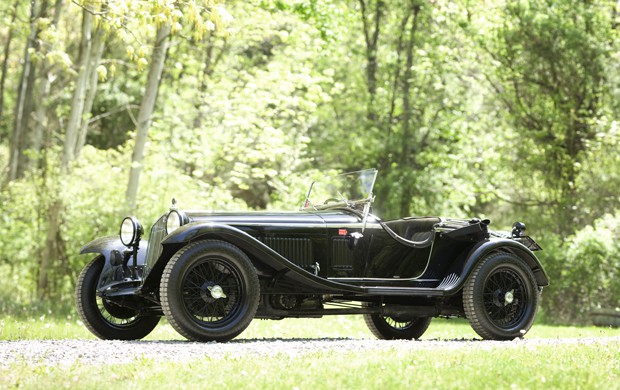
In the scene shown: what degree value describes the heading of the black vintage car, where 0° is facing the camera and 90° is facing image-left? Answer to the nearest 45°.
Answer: approximately 45°

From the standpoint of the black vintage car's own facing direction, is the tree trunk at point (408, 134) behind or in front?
behind

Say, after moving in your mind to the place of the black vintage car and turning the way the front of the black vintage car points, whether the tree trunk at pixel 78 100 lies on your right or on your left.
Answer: on your right

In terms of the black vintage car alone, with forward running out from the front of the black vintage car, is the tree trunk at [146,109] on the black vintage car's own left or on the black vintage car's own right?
on the black vintage car's own right

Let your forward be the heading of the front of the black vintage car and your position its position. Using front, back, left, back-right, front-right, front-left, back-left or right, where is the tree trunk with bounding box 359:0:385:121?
back-right

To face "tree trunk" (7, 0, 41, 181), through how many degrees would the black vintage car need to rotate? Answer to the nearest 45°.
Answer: approximately 90° to its right
